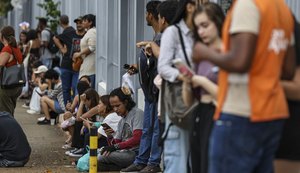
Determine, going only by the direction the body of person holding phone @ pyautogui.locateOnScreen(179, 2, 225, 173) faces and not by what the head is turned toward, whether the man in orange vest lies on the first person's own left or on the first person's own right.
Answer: on the first person's own left

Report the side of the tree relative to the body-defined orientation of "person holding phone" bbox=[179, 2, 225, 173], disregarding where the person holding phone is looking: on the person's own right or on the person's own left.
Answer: on the person's own right

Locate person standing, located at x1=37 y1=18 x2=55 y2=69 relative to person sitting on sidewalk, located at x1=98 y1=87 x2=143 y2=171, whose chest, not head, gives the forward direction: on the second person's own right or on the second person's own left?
on the second person's own right

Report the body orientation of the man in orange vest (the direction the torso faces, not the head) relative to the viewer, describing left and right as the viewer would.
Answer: facing away from the viewer and to the left of the viewer

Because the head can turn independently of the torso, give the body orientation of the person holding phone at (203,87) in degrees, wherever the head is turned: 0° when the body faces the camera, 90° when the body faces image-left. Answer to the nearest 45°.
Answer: approximately 45°

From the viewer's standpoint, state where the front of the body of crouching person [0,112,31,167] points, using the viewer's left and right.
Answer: facing to the left of the viewer

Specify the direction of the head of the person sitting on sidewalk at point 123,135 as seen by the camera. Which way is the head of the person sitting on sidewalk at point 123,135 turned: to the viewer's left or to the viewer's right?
to the viewer's left
